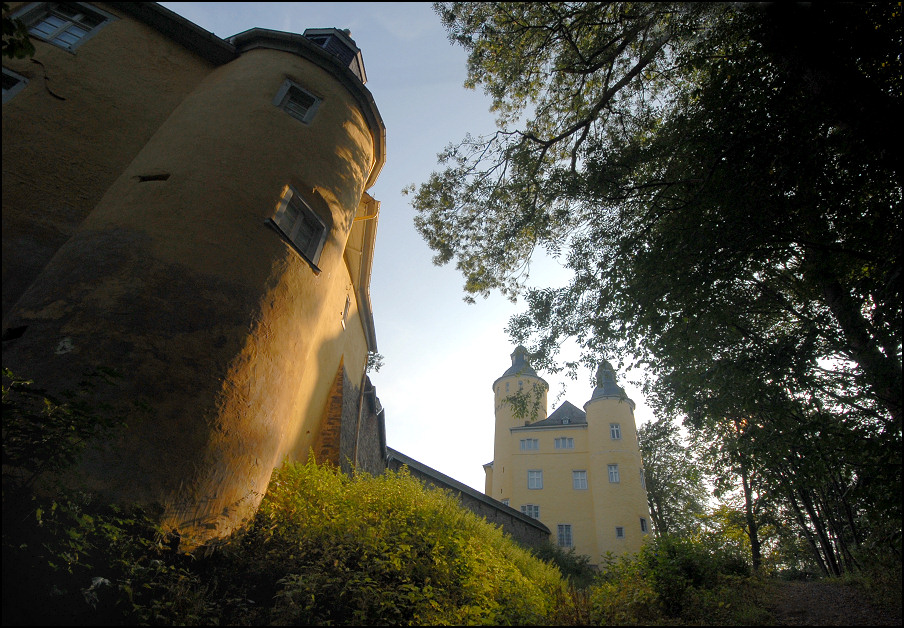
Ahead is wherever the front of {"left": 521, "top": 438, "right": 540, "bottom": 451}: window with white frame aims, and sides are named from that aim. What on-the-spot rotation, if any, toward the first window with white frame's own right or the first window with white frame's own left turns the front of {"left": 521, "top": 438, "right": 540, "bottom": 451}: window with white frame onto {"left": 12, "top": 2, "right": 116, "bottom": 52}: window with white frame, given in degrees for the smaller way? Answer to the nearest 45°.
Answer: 0° — it already faces it

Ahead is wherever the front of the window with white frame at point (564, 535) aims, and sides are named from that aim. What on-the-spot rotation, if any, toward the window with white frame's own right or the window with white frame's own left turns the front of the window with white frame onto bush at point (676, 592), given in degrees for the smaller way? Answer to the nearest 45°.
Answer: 0° — it already faces it

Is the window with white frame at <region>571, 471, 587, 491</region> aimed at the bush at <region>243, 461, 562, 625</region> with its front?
yes

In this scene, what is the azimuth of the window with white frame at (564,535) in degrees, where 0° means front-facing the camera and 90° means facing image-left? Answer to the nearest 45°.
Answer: approximately 0°

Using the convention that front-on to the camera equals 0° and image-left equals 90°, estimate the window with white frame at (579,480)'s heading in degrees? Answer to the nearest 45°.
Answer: approximately 0°

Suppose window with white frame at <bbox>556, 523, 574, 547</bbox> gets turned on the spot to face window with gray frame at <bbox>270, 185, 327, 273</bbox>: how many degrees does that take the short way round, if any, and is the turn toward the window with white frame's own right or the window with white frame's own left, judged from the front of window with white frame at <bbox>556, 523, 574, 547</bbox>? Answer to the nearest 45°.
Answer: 0° — it already faces it

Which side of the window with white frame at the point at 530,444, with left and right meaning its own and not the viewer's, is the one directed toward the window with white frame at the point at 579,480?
left

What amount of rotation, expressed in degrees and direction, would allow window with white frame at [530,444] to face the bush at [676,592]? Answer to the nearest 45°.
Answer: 0° — it already faces it
